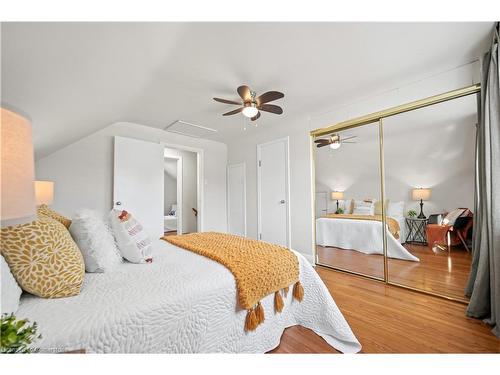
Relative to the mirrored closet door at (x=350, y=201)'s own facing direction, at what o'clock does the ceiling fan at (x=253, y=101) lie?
The ceiling fan is roughly at 12 o'clock from the mirrored closet door.

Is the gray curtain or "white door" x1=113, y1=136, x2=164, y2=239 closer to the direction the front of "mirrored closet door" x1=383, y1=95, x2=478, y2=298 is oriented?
the white door

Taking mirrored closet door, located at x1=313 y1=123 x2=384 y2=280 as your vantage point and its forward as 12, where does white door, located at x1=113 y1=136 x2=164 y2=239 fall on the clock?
The white door is roughly at 1 o'clock from the mirrored closet door.

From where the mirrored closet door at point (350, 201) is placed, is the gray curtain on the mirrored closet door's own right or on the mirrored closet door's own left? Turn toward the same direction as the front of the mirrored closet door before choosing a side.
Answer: on the mirrored closet door's own left

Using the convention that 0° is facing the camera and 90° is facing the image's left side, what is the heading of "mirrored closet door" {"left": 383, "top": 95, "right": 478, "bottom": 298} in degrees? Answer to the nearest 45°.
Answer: approximately 45°

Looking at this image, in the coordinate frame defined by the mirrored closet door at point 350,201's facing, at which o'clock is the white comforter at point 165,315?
The white comforter is roughly at 11 o'clock from the mirrored closet door.

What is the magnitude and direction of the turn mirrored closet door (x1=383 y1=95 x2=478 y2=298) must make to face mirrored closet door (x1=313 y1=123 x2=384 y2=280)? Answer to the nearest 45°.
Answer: approximately 45° to its right

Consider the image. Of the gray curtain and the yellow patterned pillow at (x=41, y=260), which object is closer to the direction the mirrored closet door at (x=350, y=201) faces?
the yellow patterned pillow

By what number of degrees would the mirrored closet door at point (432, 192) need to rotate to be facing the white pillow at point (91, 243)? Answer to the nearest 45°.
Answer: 0° — it already faces it

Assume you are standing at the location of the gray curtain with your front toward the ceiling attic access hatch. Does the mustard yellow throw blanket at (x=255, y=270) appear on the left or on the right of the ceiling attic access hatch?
left

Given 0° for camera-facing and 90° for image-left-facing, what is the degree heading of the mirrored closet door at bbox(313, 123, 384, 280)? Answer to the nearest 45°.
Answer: approximately 45°

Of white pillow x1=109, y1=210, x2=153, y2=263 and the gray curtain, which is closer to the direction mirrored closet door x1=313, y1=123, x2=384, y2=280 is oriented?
the white pillow
